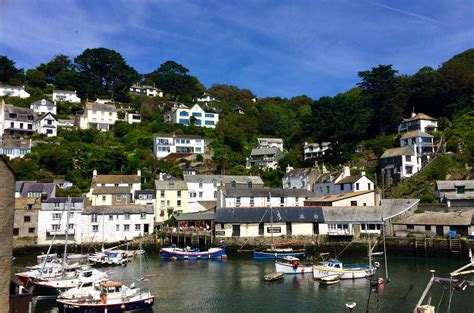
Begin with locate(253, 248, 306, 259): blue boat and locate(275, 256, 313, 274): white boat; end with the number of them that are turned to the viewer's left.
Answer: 2

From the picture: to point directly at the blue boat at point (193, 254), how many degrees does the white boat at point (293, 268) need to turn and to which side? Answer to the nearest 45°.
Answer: approximately 45° to its right

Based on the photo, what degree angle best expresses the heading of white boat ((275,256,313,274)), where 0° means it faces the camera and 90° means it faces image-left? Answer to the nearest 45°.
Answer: approximately 90°

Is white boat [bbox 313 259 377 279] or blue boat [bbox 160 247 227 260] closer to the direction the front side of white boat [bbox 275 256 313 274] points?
the blue boat

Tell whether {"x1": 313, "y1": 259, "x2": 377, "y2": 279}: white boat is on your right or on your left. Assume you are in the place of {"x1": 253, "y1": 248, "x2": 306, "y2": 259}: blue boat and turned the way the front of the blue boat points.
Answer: on your left

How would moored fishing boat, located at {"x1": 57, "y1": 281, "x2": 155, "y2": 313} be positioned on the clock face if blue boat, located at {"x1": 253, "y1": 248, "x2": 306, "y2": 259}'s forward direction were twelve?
The moored fishing boat is roughly at 10 o'clock from the blue boat.

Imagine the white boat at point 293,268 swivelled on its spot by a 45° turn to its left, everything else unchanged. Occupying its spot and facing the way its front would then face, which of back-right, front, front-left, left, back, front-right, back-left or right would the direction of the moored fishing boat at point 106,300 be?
front

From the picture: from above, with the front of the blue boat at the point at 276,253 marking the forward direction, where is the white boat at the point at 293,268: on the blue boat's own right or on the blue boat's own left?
on the blue boat's own left

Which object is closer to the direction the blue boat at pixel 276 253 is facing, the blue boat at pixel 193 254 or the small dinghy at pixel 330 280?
the blue boat

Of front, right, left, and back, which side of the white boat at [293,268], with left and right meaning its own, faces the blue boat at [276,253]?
right

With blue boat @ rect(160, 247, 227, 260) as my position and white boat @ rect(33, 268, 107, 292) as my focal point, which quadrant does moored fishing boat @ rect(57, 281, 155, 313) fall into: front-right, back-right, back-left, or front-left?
front-left

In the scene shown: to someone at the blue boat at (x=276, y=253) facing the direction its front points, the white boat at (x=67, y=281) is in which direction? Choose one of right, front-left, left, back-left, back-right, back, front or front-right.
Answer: front-left

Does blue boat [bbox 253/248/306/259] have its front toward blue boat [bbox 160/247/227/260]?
yes

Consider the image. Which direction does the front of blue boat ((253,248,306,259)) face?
to the viewer's left
